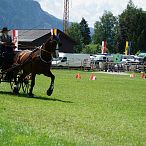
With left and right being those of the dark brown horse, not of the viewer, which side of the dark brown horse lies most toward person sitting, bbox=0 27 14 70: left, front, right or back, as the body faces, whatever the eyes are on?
back

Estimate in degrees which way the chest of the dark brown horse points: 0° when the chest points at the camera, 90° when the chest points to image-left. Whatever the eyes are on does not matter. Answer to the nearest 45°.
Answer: approximately 315°

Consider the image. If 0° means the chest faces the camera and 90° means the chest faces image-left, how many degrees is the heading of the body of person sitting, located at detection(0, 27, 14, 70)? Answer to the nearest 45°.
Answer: approximately 315°
